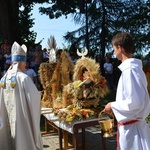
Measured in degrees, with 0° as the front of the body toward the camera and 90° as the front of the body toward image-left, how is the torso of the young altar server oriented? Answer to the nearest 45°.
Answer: approximately 90°

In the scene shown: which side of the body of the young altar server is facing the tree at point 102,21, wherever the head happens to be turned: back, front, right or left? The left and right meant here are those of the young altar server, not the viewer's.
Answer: right
